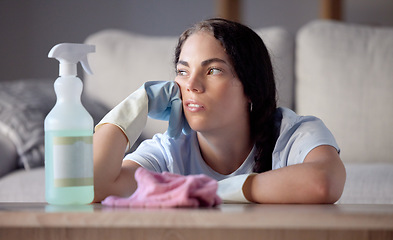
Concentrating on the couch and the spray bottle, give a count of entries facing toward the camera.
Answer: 1

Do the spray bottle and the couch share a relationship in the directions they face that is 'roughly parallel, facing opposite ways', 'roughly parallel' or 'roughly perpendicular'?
roughly perpendicular

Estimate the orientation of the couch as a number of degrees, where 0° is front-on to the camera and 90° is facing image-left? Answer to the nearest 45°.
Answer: approximately 0°

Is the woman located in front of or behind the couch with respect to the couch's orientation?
in front
